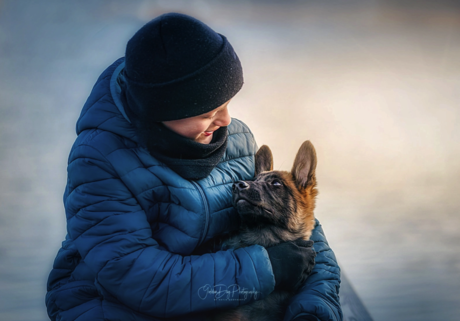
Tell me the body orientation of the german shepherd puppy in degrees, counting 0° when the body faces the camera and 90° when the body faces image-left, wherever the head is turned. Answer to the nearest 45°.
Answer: approximately 45°
